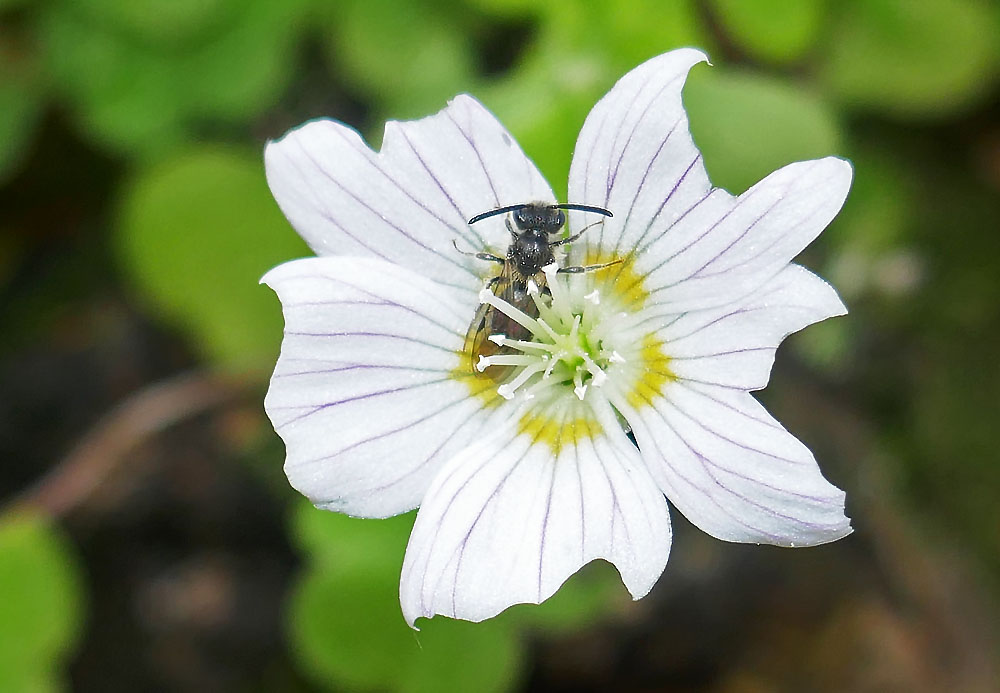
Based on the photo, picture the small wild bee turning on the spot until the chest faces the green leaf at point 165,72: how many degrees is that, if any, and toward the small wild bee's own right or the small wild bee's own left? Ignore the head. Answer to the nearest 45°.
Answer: approximately 45° to the small wild bee's own left

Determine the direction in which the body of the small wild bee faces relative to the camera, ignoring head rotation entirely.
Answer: away from the camera

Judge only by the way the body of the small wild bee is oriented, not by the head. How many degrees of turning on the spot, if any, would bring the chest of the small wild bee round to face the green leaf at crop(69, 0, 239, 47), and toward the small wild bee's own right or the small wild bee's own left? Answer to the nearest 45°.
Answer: approximately 45° to the small wild bee's own left

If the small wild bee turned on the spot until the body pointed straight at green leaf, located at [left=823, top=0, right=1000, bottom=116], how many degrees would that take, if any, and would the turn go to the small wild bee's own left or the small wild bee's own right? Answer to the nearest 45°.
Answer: approximately 45° to the small wild bee's own right
